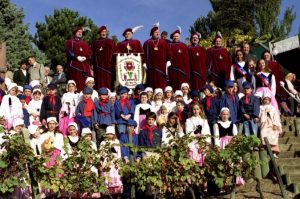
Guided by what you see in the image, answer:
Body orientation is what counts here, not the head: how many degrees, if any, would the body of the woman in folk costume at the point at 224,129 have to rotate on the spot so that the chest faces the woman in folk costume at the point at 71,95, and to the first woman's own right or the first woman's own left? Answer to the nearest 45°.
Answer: approximately 90° to the first woman's own right

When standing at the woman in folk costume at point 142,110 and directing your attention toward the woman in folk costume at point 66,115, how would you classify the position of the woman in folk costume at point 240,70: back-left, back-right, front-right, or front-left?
back-right

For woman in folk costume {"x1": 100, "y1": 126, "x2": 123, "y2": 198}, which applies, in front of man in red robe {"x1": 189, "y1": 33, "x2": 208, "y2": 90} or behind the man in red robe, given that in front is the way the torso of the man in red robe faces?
in front

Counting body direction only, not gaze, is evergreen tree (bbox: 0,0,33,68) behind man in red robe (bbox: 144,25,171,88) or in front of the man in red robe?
behind

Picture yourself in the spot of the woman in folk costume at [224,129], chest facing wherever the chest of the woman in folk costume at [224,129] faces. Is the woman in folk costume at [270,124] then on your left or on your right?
on your left
